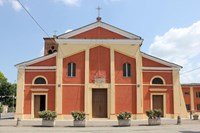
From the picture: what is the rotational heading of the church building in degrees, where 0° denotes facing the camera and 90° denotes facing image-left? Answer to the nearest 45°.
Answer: approximately 0°

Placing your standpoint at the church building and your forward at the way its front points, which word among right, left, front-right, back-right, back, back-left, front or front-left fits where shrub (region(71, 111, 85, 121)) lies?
front
